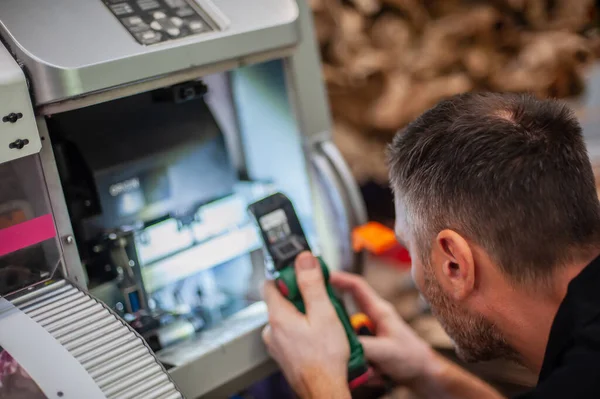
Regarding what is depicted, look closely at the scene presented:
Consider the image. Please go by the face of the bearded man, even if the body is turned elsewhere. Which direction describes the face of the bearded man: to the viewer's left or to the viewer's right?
to the viewer's left

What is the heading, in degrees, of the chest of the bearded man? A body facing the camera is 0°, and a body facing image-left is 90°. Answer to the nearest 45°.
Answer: approximately 135°
